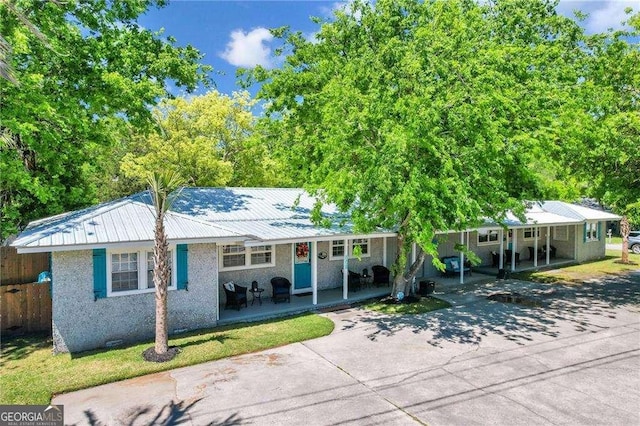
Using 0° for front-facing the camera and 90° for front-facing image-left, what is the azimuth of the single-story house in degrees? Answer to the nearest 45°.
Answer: approximately 315°

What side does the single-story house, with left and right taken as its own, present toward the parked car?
left

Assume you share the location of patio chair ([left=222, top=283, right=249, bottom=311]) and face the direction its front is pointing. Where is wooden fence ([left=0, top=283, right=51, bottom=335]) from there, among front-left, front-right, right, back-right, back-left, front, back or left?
back-right

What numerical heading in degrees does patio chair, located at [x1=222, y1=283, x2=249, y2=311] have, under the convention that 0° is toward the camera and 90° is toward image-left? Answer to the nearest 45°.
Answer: approximately 315°

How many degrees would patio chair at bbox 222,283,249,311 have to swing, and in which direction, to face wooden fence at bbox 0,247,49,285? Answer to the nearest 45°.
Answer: approximately 135° to its right

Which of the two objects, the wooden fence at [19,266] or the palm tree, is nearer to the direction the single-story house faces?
the palm tree

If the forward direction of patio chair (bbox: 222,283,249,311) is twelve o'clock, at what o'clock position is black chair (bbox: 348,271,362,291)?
The black chair is roughly at 10 o'clock from the patio chair.
